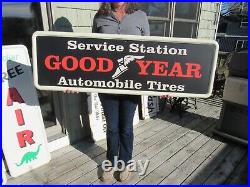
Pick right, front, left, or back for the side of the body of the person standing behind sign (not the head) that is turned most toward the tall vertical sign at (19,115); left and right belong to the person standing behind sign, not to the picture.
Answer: right

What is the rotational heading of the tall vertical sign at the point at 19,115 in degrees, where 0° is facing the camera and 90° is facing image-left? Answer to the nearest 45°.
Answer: approximately 315°

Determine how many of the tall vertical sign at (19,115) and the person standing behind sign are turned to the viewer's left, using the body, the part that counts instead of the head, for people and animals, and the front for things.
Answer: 0

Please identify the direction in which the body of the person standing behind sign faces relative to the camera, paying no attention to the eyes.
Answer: toward the camera
